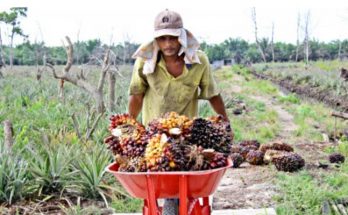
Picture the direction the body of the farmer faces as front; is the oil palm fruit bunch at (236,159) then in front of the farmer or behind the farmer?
behind

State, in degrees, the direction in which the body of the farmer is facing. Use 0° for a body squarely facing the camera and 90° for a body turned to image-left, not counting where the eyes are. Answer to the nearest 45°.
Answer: approximately 0°

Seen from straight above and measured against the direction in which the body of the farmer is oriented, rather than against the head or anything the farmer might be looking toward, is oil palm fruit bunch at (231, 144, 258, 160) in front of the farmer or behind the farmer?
behind

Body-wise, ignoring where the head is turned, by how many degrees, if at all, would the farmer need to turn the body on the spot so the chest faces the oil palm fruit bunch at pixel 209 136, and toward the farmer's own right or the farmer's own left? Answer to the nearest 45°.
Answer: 0° — they already face it

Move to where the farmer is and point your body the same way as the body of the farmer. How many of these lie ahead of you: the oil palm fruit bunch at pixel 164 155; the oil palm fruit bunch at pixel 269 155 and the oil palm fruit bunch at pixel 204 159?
2

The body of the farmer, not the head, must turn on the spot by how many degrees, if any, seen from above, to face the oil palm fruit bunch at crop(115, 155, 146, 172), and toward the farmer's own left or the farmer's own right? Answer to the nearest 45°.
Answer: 0° — they already face it
